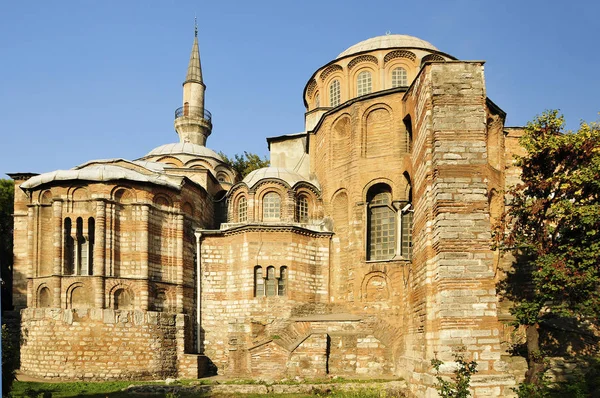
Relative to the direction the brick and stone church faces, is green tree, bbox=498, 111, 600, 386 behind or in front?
behind

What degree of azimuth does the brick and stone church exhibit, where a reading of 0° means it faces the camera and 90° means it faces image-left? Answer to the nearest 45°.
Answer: approximately 180°
